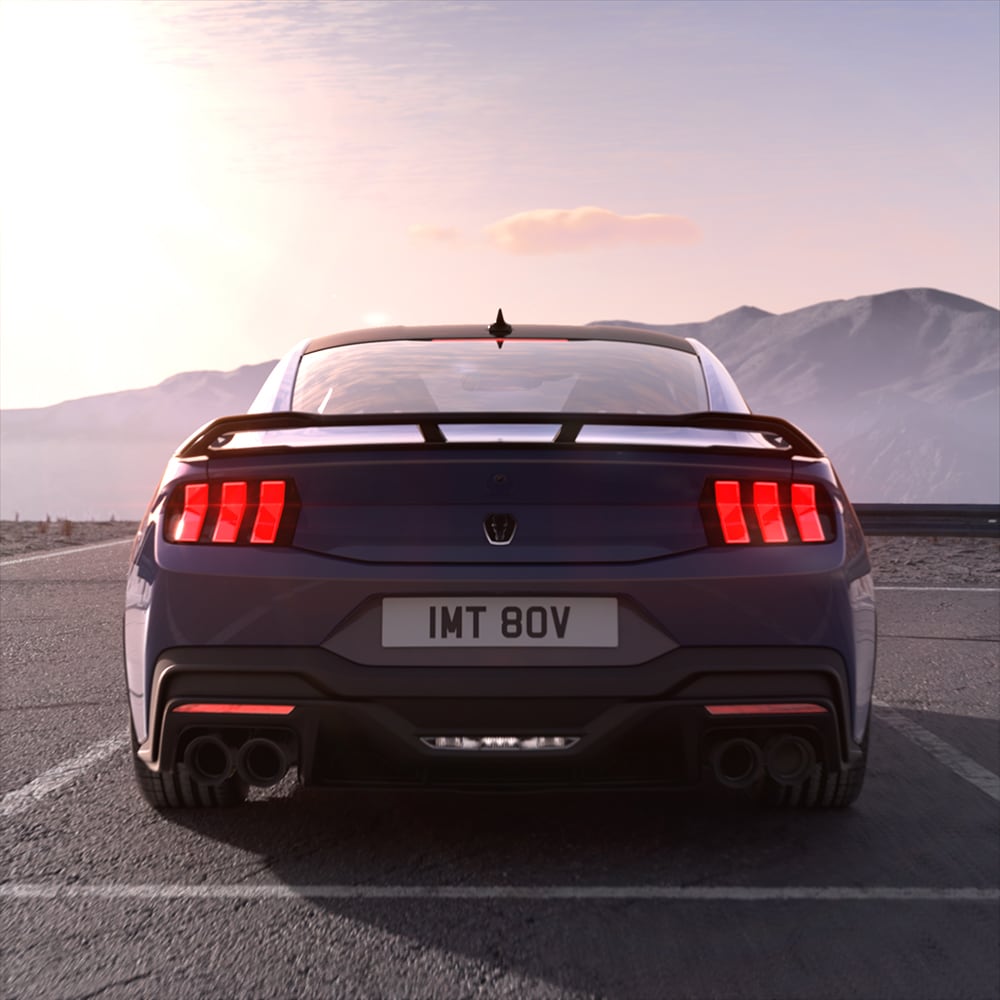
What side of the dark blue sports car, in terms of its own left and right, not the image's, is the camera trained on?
back
